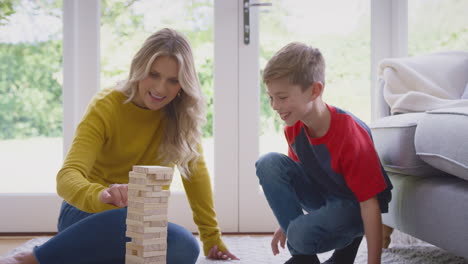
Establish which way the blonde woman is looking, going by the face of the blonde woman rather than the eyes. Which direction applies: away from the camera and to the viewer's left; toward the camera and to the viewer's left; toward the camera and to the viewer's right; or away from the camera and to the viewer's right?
toward the camera and to the viewer's right

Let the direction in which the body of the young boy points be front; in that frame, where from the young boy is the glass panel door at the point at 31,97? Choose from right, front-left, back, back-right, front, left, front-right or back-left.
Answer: right

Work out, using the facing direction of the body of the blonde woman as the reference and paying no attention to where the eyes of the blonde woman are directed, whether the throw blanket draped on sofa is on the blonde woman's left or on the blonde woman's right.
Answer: on the blonde woman's left

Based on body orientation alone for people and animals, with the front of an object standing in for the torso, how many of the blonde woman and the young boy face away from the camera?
0

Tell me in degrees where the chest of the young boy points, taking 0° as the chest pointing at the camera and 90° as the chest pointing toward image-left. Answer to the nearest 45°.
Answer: approximately 45°
